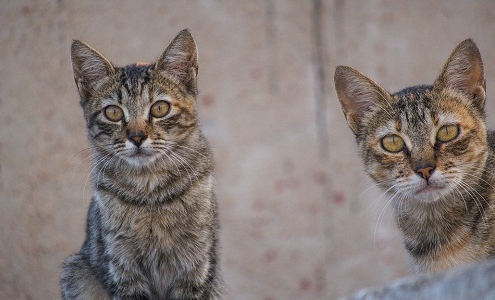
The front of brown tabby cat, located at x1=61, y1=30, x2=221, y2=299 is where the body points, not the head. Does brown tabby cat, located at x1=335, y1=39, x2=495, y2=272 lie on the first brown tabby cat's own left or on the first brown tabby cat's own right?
on the first brown tabby cat's own left

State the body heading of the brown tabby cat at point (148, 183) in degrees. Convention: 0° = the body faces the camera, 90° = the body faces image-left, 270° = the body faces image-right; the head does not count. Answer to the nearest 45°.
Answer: approximately 0°
